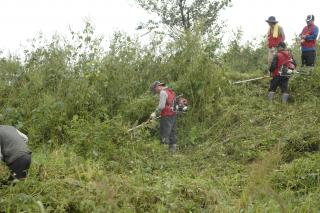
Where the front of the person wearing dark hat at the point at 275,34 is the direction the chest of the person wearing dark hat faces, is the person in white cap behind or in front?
behind

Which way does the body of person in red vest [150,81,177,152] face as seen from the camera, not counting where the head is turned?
to the viewer's left

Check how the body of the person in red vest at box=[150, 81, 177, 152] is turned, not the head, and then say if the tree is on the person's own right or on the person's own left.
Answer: on the person's own right

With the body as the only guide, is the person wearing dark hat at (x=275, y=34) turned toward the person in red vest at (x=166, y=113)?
yes

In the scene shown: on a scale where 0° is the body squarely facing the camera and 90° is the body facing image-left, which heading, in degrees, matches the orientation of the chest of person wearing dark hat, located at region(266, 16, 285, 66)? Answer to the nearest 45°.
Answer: approximately 45°

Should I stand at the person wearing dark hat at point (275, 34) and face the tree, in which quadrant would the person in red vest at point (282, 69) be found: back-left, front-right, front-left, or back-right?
back-left

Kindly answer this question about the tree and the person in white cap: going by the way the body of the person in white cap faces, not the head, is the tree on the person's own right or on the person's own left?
on the person's own right

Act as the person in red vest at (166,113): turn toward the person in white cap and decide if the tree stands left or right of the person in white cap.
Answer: left
